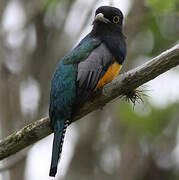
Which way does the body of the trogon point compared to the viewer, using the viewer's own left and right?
facing to the right of the viewer
